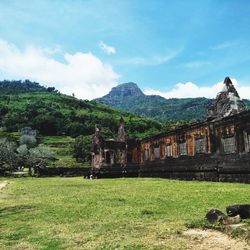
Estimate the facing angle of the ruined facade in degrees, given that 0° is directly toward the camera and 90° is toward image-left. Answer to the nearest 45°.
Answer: approximately 45°
